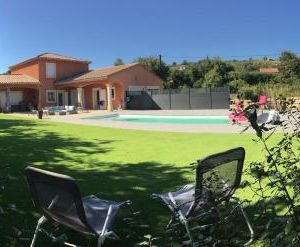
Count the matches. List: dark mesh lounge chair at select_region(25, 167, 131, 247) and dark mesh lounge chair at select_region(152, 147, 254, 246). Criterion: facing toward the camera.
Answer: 0

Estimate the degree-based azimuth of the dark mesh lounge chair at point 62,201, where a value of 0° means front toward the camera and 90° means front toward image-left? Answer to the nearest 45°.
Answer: approximately 225°

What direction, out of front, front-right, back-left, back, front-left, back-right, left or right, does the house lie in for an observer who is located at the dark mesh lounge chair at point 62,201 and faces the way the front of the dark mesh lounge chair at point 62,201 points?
front-left

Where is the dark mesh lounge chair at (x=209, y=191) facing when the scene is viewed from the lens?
facing away from the viewer and to the left of the viewer

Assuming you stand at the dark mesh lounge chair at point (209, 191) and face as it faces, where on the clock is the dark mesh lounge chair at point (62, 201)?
the dark mesh lounge chair at point (62, 201) is roughly at 10 o'clock from the dark mesh lounge chair at point (209, 191).

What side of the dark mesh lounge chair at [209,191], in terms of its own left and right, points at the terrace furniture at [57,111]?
front
